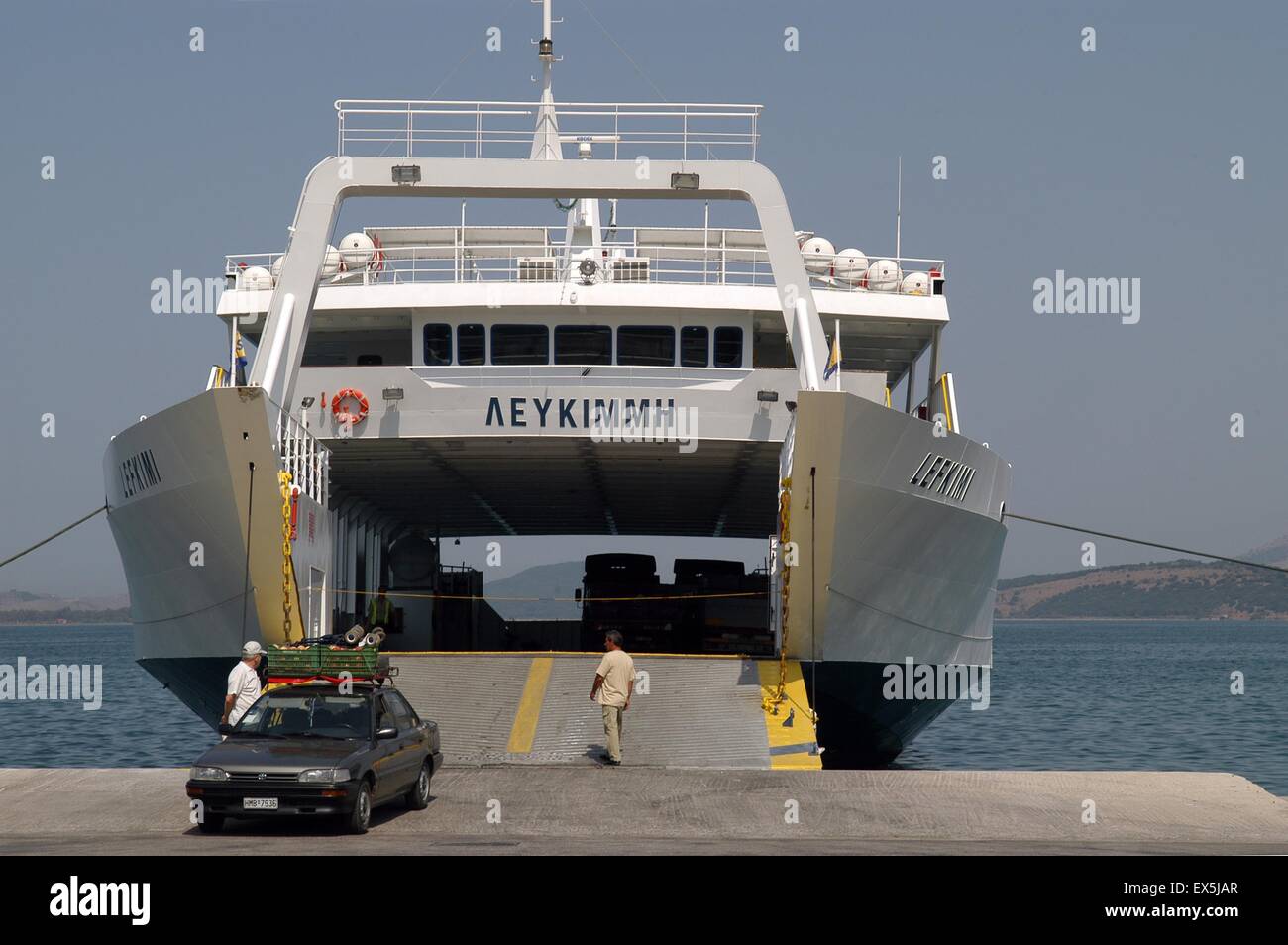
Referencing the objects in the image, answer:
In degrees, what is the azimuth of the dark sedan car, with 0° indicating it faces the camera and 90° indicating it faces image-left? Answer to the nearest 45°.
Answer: approximately 45°

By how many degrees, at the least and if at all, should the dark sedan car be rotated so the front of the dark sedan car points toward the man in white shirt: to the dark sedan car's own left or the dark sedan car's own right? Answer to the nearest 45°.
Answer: approximately 135° to the dark sedan car's own right

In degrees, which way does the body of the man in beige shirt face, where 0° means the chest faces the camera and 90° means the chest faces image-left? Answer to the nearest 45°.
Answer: approximately 135°

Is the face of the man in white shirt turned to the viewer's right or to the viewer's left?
to the viewer's right

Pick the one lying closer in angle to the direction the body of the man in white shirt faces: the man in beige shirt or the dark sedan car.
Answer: the man in beige shirt

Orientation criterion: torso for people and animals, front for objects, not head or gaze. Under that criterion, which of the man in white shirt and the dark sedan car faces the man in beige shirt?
the man in white shirt

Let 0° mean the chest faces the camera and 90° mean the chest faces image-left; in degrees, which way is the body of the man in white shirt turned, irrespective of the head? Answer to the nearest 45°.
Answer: approximately 270°
